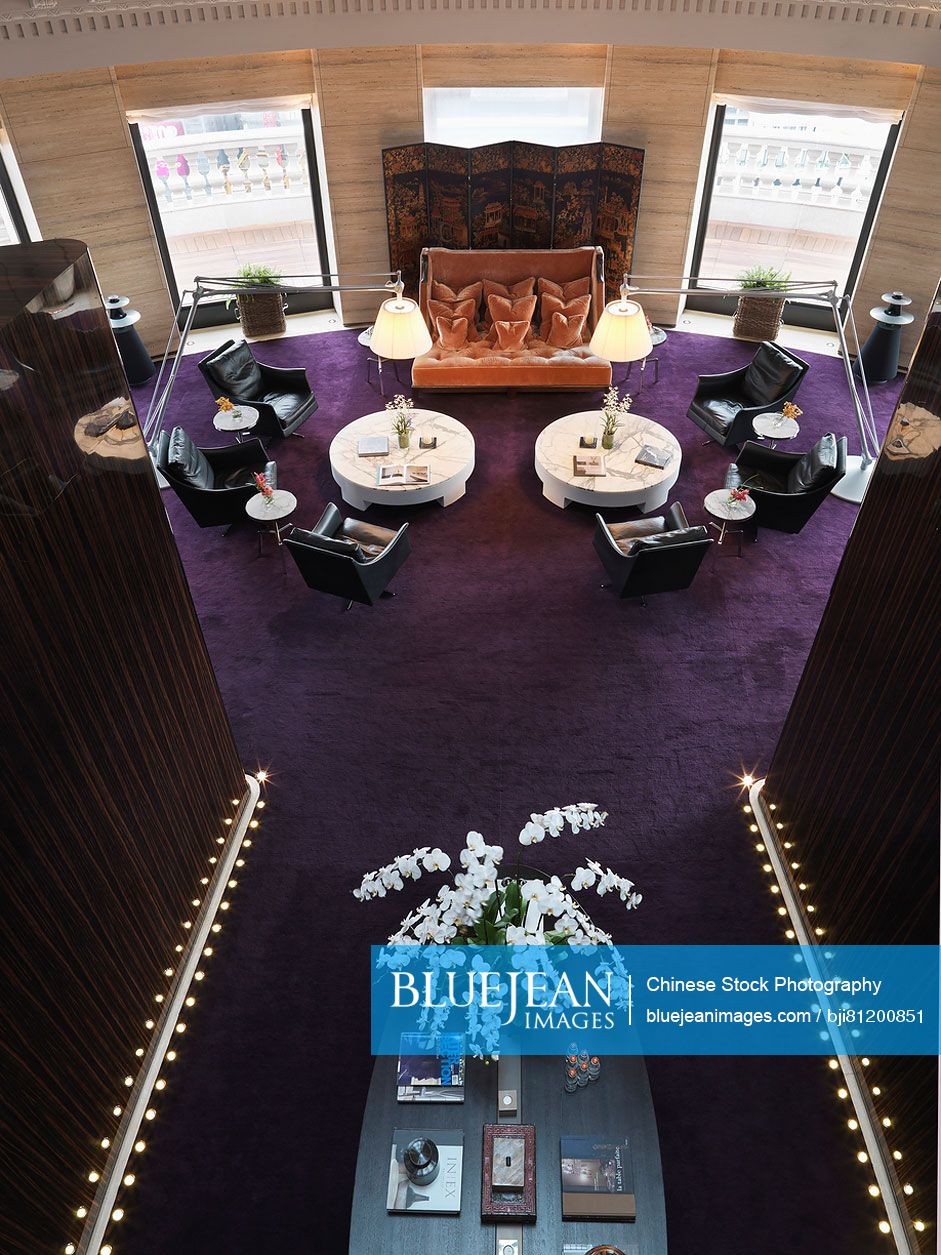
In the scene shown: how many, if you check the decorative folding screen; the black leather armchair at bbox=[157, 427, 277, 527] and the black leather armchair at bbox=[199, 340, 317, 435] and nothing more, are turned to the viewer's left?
0

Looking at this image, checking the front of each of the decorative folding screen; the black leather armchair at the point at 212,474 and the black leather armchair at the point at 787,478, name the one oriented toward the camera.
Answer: the decorative folding screen

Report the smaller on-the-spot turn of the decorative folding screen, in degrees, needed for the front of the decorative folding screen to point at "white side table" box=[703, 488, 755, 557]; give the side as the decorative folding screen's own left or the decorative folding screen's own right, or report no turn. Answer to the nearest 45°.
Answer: approximately 45° to the decorative folding screen's own left

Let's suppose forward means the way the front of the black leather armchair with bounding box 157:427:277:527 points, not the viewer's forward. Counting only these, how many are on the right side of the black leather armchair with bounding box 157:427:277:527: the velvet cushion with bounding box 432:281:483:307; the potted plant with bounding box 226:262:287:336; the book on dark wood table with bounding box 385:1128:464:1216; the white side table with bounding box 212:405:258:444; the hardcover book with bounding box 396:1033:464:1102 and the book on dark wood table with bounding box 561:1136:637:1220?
3

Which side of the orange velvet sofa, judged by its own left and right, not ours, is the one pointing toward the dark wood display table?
front

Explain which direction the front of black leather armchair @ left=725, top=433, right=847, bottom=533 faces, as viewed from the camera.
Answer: facing to the left of the viewer

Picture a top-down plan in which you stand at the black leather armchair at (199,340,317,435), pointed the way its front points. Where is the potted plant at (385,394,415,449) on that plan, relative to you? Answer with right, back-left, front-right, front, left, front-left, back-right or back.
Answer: front

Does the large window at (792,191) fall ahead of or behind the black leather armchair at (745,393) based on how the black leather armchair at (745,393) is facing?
behind

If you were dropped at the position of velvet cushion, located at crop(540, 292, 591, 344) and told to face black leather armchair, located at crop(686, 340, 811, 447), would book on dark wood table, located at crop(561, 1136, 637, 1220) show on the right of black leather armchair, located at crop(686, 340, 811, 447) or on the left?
right

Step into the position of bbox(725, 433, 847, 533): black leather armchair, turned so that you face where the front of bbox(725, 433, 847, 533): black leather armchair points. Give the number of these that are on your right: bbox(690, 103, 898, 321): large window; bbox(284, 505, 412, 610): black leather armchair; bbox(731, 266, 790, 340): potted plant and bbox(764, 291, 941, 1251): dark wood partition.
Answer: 2

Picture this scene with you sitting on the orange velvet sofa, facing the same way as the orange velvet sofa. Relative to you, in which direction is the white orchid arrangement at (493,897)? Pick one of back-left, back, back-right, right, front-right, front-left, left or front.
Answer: front

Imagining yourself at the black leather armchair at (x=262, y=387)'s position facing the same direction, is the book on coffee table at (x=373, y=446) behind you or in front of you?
in front

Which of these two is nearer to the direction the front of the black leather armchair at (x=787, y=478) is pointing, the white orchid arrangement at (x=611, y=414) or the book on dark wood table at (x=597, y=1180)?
the white orchid arrangement

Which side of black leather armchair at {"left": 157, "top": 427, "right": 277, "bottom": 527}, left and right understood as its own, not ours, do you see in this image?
right

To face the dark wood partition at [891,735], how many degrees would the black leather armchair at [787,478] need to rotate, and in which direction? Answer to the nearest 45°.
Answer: approximately 90° to its left

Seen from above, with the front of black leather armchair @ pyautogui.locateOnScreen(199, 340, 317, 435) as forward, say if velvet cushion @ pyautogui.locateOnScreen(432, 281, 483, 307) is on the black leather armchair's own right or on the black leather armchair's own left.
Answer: on the black leather armchair's own left

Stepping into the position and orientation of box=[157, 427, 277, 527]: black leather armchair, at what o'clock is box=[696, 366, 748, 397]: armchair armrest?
The armchair armrest is roughly at 12 o'clock from the black leather armchair.

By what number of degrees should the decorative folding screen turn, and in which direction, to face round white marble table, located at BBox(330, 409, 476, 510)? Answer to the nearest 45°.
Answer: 0° — it already faces it

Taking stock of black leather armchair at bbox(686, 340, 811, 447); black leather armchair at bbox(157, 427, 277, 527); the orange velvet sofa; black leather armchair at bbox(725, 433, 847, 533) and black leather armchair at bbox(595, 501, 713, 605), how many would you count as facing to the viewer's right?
1

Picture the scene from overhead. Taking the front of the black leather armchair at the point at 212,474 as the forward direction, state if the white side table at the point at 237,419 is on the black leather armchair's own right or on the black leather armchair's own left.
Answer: on the black leather armchair's own left

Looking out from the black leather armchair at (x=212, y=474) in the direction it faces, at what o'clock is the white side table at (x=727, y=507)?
The white side table is roughly at 1 o'clock from the black leather armchair.

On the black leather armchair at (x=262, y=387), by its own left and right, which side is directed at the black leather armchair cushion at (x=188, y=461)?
right

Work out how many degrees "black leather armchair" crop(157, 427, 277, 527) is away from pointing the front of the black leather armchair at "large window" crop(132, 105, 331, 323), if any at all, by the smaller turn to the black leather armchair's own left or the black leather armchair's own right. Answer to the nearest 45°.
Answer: approximately 90° to the black leather armchair's own left

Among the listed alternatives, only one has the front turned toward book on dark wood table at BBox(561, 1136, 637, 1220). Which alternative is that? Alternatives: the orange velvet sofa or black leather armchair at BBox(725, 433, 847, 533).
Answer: the orange velvet sofa
